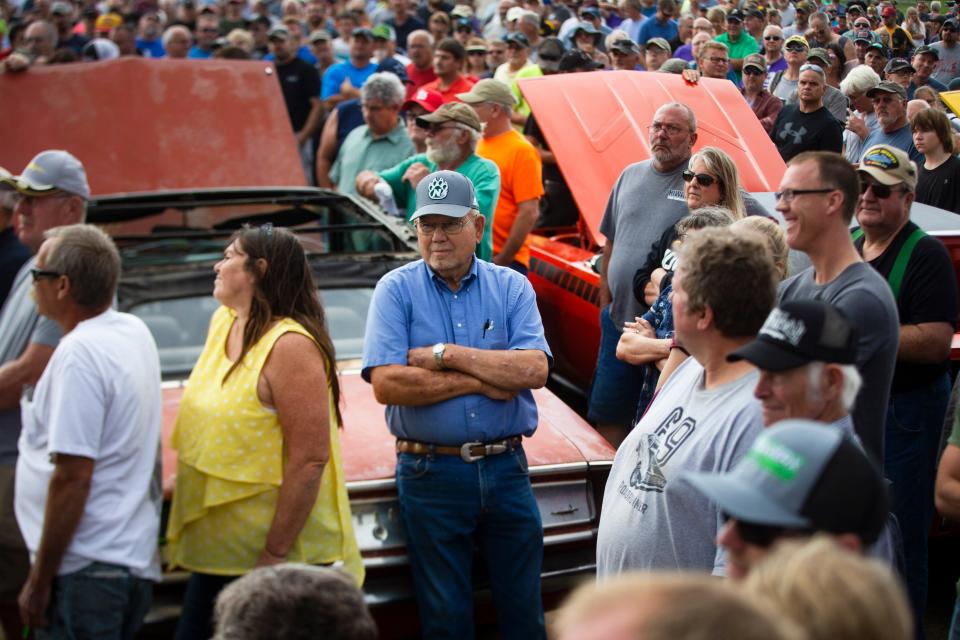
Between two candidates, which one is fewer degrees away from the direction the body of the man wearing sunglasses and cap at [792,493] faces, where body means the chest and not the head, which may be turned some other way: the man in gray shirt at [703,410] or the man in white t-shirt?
the man in white t-shirt

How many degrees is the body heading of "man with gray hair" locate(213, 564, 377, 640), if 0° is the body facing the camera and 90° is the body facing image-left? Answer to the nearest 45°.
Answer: approximately 180°

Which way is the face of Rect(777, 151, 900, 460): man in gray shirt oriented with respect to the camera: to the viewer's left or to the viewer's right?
to the viewer's left

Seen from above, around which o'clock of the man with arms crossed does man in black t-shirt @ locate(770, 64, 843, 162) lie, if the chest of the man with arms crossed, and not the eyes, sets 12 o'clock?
The man in black t-shirt is roughly at 7 o'clock from the man with arms crossed.

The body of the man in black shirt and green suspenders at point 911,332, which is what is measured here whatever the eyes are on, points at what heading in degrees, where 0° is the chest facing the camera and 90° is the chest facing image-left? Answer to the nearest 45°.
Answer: approximately 45°

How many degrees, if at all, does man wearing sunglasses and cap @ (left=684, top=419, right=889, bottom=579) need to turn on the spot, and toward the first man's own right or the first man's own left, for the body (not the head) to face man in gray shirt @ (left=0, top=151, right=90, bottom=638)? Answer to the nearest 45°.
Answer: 0° — they already face them

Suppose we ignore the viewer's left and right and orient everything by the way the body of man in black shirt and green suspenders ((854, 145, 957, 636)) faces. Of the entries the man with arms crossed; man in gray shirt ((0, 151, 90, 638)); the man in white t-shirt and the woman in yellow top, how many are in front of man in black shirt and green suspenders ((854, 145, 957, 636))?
4

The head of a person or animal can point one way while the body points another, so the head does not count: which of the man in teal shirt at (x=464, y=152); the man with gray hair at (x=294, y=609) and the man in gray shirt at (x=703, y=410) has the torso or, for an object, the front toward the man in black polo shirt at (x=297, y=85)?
the man with gray hair

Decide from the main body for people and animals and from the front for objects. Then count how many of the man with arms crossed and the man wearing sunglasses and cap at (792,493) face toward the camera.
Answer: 1

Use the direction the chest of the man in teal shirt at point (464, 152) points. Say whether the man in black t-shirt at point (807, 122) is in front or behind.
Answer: behind
